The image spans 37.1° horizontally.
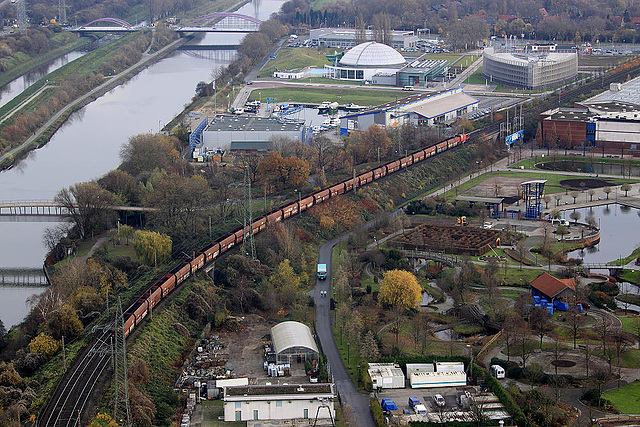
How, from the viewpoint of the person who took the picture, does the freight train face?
facing away from the viewer and to the right of the viewer

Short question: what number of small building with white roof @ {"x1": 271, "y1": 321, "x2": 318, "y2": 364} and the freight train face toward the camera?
1

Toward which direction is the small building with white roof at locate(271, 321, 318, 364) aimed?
toward the camera

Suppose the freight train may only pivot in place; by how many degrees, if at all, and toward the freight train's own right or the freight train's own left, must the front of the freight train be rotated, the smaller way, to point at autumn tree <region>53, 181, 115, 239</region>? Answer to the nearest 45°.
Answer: approximately 90° to the freight train's own left

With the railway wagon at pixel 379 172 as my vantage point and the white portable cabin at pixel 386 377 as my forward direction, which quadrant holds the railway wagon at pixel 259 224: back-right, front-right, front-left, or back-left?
front-right

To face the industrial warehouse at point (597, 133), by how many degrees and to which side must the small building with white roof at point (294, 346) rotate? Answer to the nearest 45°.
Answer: approximately 135° to its left

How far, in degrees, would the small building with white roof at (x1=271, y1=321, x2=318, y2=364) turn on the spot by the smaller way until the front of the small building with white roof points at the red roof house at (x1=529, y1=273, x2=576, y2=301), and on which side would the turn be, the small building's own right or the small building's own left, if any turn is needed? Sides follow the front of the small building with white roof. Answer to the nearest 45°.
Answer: approximately 135° to the small building's own left

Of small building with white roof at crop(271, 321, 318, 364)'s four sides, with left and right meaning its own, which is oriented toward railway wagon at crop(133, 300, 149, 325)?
right

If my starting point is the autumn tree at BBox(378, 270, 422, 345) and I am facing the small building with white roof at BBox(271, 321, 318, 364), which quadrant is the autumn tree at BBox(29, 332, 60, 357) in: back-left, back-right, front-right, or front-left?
front-right

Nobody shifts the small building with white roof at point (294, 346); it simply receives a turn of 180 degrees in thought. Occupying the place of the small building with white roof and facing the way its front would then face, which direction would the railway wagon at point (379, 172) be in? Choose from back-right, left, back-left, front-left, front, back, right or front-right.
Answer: front

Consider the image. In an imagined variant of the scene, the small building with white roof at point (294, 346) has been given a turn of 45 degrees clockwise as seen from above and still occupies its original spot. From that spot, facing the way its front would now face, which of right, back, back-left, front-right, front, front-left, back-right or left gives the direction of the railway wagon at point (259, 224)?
back-right

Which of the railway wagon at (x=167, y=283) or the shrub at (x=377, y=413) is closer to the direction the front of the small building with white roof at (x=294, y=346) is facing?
the shrub

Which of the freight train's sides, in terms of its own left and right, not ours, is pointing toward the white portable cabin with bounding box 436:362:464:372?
right

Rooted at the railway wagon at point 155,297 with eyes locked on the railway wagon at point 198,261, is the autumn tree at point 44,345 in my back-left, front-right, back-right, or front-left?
back-left

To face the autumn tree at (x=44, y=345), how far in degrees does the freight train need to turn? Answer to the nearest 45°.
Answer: approximately 180°

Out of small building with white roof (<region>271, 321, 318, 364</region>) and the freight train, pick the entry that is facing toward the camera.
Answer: the small building with white roof

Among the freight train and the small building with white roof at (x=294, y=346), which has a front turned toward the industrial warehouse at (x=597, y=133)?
the freight train

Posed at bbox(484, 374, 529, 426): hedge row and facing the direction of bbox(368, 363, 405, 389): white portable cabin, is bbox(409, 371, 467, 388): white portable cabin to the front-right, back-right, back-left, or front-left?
front-right
